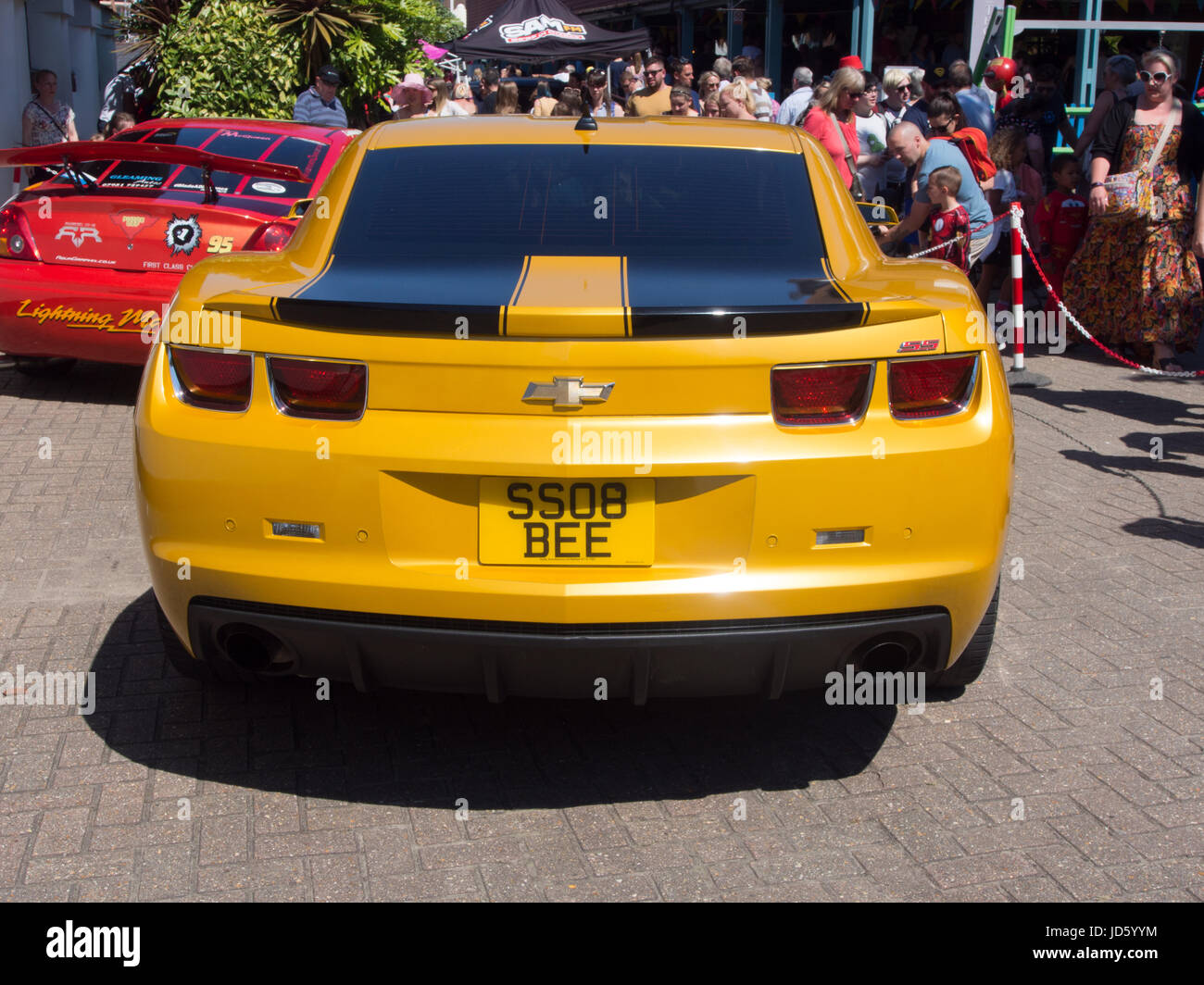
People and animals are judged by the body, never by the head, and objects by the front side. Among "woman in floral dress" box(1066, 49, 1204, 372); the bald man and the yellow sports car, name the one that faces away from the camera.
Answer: the yellow sports car

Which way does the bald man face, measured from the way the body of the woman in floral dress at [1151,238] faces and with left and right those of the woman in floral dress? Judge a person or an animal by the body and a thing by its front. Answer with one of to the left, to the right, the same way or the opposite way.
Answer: to the right

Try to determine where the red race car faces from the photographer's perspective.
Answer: facing away from the viewer and to the right of the viewer

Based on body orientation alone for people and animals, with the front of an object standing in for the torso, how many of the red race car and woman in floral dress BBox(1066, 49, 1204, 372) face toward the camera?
1

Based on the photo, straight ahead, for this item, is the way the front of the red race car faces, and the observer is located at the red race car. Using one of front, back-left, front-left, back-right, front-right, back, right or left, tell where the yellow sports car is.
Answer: back-right

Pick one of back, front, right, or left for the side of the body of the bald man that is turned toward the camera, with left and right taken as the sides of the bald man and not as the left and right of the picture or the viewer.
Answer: left

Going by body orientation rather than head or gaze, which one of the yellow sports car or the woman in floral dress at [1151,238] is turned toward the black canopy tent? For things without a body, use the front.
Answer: the yellow sports car

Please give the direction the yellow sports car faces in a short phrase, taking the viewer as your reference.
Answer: facing away from the viewer
